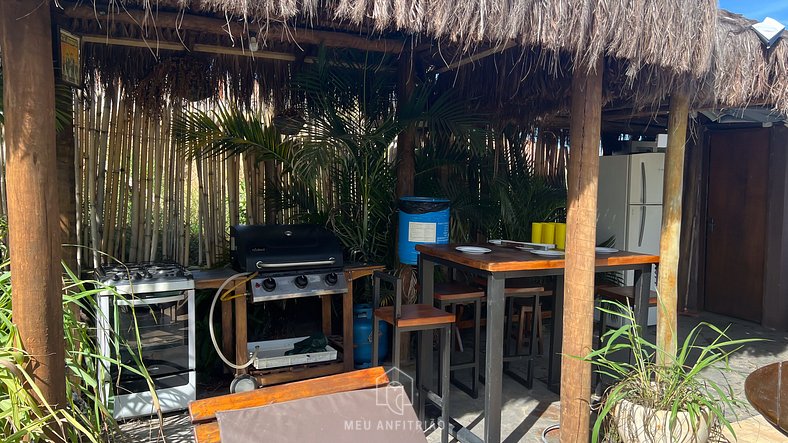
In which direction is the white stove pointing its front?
toward the camera

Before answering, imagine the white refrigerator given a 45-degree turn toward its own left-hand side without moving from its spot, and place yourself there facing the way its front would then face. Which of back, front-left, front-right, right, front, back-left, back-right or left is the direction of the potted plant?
right

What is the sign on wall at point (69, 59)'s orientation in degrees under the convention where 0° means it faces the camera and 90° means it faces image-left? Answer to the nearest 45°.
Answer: approximately 315°

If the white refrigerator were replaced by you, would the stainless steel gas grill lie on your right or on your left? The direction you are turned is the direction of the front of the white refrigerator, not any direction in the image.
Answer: on your right

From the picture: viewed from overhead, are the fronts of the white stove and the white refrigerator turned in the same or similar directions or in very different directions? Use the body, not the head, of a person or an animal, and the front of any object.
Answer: same or similar directions

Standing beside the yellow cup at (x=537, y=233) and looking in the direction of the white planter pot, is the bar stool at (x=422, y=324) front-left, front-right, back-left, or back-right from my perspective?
front-right

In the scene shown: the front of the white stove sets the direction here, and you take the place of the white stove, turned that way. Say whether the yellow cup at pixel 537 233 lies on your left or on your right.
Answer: on your left

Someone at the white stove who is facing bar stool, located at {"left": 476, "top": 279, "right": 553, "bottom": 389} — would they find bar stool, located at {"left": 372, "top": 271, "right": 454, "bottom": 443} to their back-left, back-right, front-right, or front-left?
front-right

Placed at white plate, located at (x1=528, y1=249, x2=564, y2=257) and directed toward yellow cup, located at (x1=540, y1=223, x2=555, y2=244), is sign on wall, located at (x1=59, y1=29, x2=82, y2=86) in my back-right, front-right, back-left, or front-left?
back-left

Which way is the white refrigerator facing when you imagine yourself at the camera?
facing the viewer and to the right of the viewer

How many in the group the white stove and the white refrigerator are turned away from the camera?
0

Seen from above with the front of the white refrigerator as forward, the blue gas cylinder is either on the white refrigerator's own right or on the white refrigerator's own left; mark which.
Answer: on the white refrigerator's own right

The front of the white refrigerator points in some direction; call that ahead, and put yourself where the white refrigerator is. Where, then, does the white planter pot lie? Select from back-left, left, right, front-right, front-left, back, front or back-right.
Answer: front-right

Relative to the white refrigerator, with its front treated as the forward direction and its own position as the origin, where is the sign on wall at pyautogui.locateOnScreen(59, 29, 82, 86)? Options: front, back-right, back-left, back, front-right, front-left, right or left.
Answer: right
